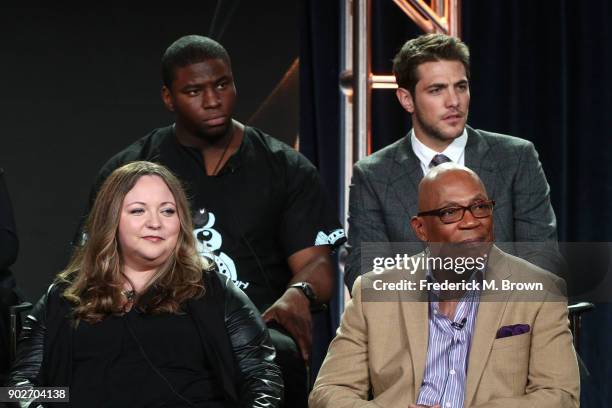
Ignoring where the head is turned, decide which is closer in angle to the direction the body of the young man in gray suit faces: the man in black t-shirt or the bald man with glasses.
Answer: the bald man with glasses

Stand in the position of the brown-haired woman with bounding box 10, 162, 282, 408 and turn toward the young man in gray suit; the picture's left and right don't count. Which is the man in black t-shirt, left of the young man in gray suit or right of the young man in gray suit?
left

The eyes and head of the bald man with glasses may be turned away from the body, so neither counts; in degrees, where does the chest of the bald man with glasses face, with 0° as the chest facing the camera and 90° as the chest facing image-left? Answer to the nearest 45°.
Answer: approximately 0°

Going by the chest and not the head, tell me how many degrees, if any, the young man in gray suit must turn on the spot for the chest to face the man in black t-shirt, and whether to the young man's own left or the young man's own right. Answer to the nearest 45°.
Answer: approximately 90° to the young man's own right

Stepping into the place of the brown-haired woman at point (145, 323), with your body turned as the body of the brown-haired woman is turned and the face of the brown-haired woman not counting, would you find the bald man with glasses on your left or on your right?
on your left

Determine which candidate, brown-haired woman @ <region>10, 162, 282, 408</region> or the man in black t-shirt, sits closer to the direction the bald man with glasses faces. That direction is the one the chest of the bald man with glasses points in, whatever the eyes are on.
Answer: the brown-haired woman

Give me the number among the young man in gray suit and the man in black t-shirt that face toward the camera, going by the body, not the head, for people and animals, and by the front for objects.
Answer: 2

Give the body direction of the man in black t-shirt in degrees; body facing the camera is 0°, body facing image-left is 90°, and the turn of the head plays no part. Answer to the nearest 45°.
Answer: approximately 0°
